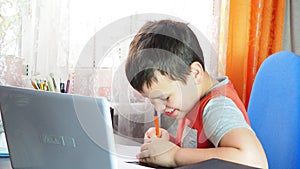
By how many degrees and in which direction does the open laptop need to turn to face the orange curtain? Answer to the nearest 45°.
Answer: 0° — it already faces it

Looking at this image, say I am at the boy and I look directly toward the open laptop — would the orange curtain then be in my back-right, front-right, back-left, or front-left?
back-right

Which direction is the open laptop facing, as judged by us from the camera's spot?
facing away from the viewer and to the right of the viewer

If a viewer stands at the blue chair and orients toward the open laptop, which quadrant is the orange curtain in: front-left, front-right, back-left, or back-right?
back-right
